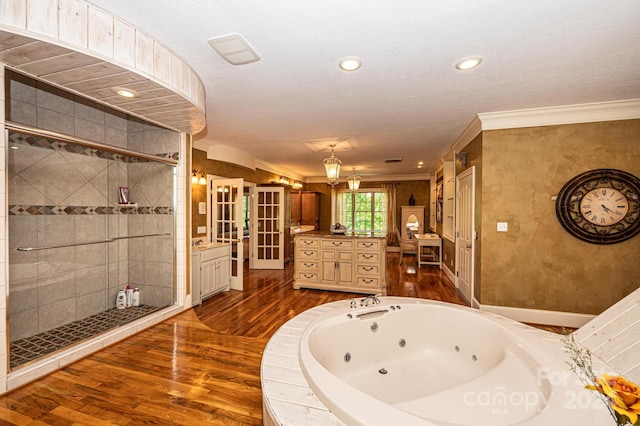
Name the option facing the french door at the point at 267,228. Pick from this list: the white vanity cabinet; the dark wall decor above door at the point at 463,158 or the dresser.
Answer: the dark wall decor above door

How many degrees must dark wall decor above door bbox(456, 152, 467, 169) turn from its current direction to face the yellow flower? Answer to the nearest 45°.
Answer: approximately 90° to its left

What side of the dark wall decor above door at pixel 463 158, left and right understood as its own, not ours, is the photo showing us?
left

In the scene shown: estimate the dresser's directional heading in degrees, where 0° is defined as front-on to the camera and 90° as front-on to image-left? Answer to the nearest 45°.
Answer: approximately 0°

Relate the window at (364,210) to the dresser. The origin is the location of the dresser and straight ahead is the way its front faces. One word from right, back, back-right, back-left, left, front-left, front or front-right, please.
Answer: back

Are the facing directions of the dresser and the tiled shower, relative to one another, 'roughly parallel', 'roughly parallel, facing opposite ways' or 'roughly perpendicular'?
roughly perpendicular

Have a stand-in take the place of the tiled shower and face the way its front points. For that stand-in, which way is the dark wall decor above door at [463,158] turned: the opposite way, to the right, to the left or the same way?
the opposite way

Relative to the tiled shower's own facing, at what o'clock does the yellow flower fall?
The yellow flower is roughly at 1 o'clock from the tiled shower.

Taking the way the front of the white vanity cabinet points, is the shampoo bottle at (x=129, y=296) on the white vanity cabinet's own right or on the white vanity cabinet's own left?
on the white vanity cabinet's own right

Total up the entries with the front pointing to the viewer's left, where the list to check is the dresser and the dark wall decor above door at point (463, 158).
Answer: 1

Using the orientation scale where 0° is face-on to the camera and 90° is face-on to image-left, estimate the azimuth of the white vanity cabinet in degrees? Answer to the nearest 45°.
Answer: approximately 315°

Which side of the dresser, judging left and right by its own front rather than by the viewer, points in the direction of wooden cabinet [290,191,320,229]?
back

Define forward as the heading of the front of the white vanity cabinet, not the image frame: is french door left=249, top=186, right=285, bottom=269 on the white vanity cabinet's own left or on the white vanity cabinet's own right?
on the white vanity cabinet's own left

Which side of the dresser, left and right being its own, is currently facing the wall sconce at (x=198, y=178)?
right
